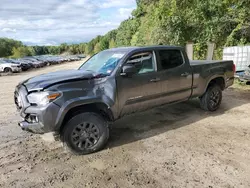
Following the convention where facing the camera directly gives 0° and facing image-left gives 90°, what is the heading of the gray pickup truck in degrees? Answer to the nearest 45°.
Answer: approximately 45°
